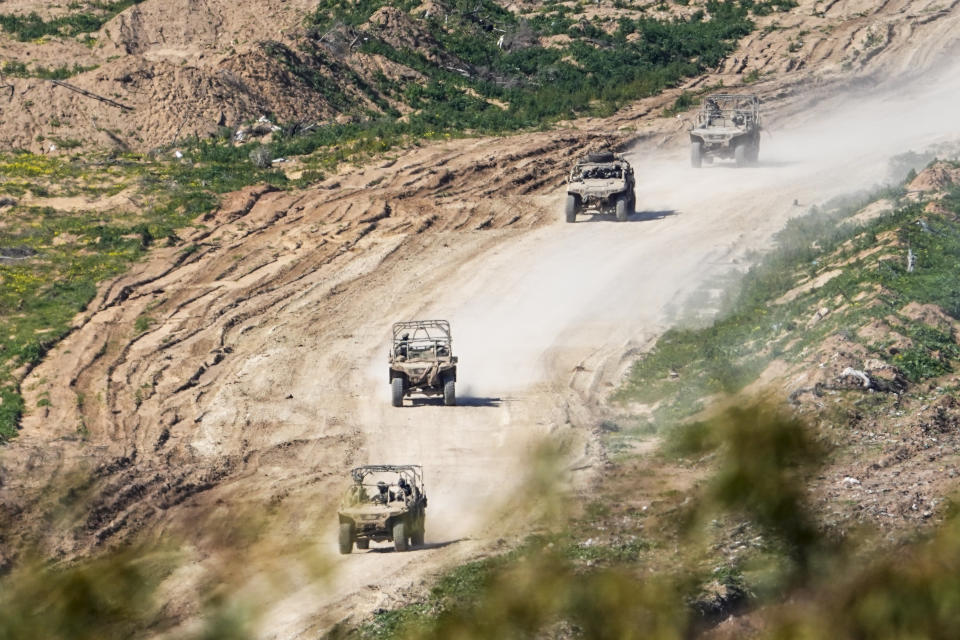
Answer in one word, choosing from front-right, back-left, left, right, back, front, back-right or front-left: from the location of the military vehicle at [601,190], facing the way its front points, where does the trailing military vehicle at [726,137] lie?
back-left

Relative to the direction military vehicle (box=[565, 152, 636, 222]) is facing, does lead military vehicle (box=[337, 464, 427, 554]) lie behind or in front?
in front

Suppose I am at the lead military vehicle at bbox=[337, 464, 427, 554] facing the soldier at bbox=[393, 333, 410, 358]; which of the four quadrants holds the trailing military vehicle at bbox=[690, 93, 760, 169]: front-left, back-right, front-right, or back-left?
front-right

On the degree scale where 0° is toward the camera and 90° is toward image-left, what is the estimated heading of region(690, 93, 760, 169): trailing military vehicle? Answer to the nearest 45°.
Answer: approximately 45°

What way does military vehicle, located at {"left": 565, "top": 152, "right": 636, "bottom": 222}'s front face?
toward the camera

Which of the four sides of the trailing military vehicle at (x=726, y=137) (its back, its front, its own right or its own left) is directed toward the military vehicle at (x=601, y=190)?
front

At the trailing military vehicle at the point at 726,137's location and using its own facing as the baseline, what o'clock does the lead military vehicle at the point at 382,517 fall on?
the lead military vehicle at the point at 382,517 is roughly at 11 o'clock from the trailing military vehicle at the point at 726,137.

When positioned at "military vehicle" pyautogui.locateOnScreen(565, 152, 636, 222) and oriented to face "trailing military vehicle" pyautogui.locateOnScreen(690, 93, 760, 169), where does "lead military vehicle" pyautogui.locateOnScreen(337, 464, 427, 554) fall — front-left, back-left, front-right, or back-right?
back-right

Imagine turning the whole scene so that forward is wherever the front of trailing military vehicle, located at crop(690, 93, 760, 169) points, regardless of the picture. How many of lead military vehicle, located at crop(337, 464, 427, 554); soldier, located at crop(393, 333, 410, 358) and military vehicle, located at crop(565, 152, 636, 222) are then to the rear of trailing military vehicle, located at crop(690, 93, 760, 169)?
0

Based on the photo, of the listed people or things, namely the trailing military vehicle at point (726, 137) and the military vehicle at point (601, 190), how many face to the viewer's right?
0

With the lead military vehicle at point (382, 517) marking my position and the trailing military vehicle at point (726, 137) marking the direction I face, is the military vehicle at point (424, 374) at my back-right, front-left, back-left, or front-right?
front-left
